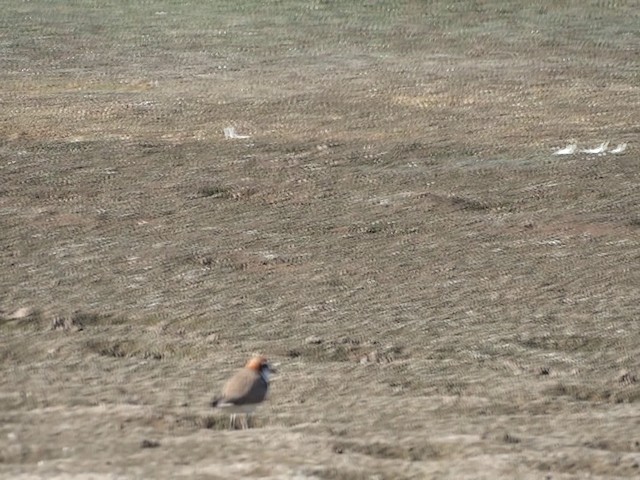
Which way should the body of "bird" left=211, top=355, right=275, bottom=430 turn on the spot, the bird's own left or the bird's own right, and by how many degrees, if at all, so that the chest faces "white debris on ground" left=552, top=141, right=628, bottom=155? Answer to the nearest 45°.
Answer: approximately 45° to the bird's own left

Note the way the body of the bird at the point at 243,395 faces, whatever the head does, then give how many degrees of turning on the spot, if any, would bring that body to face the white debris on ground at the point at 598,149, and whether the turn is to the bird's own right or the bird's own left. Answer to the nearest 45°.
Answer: approximately 45° to the bird's own left

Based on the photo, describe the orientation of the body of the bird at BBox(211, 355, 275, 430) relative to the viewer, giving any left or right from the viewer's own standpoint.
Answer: facing to the right of the viewer

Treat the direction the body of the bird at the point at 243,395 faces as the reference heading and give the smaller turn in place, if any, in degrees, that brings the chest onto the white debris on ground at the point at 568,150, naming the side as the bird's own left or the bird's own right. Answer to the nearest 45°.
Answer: approximately 45° to the bird's own left

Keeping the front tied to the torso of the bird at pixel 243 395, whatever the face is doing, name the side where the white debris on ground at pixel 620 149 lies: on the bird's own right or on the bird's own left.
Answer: on the bird's own left

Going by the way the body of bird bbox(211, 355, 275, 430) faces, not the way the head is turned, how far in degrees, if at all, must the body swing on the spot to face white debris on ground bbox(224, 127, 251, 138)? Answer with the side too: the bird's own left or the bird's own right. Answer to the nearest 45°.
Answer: approximately 90° to the bird's own left
